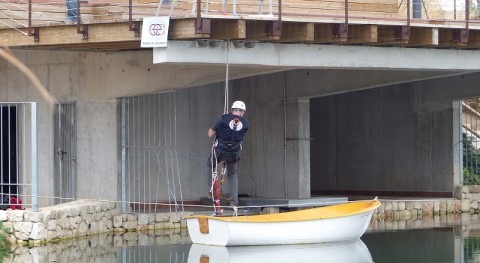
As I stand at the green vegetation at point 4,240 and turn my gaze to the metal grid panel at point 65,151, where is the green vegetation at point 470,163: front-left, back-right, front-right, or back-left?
front-right

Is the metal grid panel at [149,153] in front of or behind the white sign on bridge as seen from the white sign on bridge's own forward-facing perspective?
behind

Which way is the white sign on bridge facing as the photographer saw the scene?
facing the viewer

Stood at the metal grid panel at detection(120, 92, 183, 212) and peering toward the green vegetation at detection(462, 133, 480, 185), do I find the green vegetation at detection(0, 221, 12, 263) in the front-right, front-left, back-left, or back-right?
back-right

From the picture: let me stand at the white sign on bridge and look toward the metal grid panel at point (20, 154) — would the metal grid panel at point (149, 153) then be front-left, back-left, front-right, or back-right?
front-right
